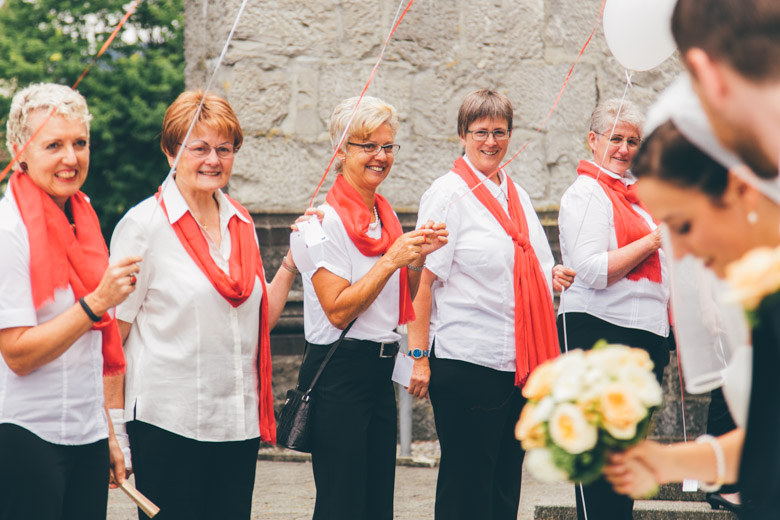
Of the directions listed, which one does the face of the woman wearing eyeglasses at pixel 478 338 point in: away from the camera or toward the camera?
toward the camera

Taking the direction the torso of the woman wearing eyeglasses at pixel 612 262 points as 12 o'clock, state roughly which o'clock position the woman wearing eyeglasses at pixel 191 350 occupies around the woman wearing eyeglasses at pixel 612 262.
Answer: the woman wearing eyeglasses at pixel 191 350 is roughly at 3 o'clock from the woman wearing eyeglasses at pixel 612 262.

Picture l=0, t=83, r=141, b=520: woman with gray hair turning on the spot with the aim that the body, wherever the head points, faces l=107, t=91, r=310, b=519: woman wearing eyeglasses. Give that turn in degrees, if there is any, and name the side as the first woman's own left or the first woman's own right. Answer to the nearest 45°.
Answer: approximately 90° to the first woman's own left

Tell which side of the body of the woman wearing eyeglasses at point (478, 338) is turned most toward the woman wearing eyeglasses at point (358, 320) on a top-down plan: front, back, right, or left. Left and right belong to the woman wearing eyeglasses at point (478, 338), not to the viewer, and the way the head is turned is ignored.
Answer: right

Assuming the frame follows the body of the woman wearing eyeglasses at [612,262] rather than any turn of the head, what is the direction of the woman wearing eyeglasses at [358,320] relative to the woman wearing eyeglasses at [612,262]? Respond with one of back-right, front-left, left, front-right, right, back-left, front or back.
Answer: right

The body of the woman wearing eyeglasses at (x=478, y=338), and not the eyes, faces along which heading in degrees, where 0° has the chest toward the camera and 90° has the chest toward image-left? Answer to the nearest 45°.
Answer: approximately 315°

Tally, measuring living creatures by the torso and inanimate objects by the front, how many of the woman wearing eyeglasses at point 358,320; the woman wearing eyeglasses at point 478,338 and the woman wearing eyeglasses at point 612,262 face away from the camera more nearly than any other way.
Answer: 0

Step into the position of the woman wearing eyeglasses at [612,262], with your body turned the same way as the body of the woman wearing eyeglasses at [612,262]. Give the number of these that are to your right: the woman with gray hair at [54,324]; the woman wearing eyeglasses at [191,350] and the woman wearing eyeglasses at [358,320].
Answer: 3

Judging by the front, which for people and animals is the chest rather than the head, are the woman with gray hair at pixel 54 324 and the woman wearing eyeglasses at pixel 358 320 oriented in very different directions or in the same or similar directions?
same or similar directions

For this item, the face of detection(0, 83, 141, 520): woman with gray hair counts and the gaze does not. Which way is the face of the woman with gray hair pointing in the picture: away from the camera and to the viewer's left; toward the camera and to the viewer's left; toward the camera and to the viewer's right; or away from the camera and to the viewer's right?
toward the camera and to the viewer's right

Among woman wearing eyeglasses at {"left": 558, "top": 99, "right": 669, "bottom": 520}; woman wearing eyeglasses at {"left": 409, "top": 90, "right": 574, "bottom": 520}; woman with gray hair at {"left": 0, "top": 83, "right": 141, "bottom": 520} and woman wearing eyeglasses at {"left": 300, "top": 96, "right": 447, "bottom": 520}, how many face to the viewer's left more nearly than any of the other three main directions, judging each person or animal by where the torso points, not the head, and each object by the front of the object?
0

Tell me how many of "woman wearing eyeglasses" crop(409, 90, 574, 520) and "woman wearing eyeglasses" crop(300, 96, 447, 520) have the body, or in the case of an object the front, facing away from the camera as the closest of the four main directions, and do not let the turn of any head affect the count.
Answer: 0

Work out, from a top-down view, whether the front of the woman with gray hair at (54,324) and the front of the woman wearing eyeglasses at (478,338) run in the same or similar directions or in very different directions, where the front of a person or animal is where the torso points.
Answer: same or similar directions

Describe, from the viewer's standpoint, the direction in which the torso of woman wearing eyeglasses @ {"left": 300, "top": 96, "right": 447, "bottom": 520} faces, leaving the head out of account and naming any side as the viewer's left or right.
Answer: facing the viewer and to the right of the viewer
